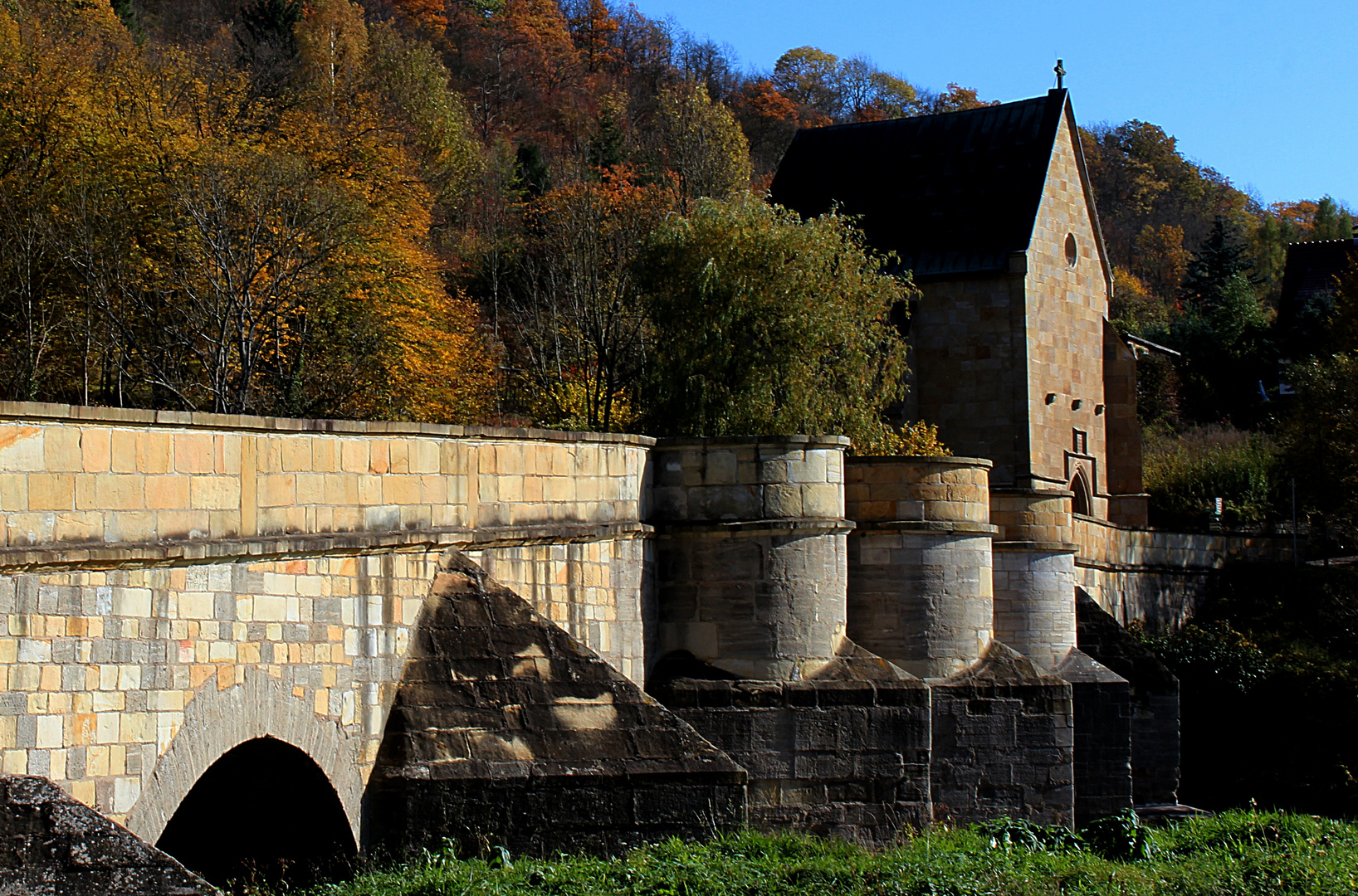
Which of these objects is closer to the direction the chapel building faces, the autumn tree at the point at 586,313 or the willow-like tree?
the willow-like tree

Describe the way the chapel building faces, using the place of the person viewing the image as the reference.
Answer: facing the viewer and to the right of the viewer

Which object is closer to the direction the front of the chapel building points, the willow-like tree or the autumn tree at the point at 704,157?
the willow-like tree

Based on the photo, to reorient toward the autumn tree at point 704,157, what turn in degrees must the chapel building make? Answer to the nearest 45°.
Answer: approximately 180°

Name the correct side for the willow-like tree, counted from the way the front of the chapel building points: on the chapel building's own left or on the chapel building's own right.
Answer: on the chapel building's own right

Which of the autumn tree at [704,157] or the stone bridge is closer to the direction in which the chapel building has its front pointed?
the stone bridge

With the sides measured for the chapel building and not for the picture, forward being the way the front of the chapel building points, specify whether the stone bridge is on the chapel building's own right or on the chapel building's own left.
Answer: on the chapel building's own right

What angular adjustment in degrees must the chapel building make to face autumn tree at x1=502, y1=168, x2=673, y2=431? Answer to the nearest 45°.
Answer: approximately 135° to its right
